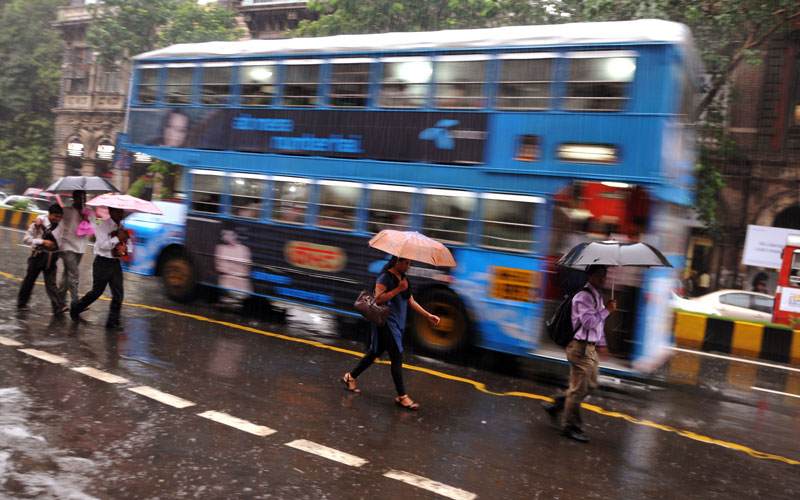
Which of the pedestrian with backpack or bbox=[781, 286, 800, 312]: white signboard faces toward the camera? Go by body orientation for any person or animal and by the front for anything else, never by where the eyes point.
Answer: the white signboard

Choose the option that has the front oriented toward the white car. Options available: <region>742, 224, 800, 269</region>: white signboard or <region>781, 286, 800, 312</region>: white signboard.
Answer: <region>742, 224, 800, 269</region>: white signboard

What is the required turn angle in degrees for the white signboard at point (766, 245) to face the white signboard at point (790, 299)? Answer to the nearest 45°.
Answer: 0° — it already faces it

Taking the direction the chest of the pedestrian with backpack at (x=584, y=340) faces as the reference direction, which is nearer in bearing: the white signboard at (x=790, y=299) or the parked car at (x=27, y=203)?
the white signboard

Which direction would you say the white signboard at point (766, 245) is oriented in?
toward the camera

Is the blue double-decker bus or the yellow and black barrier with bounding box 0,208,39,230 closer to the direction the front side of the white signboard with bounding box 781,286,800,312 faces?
the blue double-decker bus

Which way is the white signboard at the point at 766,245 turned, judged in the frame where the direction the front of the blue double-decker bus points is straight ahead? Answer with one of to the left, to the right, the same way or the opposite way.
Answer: to the left

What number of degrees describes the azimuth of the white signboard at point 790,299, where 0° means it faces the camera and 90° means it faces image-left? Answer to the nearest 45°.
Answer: approximately 0°

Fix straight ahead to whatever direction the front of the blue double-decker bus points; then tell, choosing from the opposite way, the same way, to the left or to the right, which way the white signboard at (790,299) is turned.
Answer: to the left
